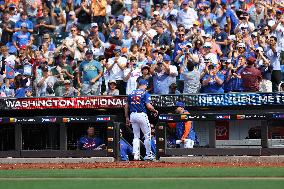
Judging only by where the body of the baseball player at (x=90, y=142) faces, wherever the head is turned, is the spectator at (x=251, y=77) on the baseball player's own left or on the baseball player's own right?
on the baseball player's own left

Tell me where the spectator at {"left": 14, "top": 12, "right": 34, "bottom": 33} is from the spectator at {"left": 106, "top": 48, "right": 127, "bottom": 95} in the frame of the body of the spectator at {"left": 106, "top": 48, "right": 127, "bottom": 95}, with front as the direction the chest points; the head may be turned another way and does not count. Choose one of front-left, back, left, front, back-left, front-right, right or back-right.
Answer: back-right

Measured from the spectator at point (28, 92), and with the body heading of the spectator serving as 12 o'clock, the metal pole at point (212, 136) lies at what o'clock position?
The metal pole is roughly at 10 o'clock from the spectator.

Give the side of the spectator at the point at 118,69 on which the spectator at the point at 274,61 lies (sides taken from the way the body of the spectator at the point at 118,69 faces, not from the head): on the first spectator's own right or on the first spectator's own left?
on the first spectator's own left

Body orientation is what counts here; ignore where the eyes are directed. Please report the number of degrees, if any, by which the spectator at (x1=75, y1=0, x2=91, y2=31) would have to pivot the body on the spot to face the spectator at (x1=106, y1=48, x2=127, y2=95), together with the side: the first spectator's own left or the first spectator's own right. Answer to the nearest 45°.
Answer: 0° — they already face them

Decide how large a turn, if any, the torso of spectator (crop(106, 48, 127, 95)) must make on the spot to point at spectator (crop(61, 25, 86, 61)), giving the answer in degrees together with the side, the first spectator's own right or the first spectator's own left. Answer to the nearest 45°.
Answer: approximately 135° to the first spectator's own right

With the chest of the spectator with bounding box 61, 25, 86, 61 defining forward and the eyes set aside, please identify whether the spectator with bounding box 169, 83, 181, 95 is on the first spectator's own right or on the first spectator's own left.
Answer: on the first spectator's own left
